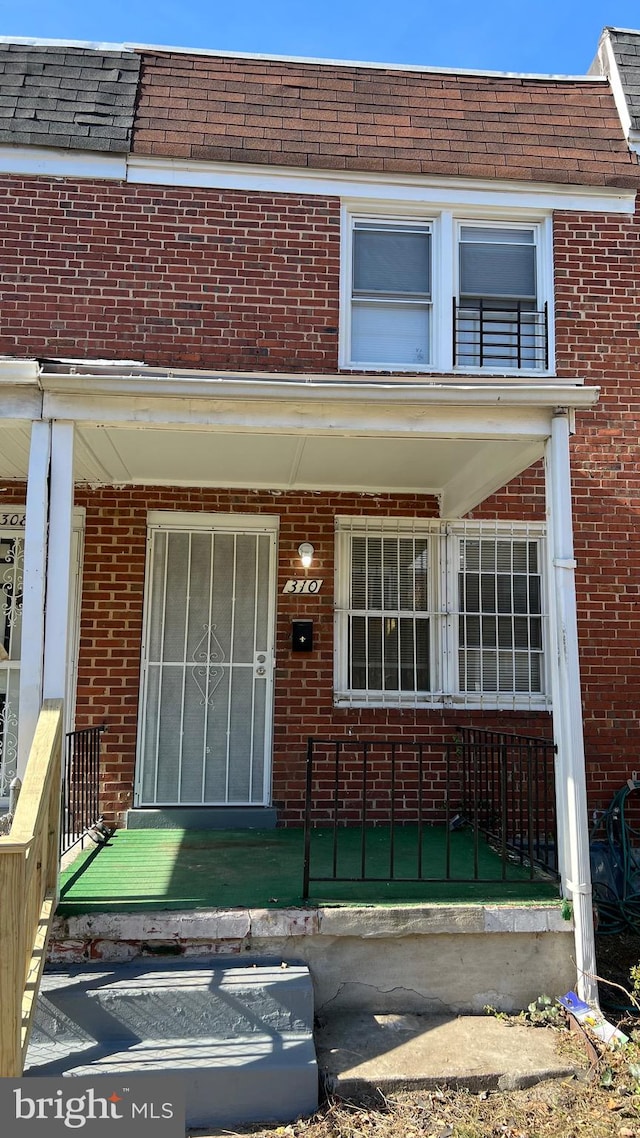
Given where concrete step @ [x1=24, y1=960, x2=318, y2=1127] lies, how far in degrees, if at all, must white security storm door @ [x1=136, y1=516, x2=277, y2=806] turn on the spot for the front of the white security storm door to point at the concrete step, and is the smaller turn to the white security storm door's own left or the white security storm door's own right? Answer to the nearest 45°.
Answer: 0° — it already faces it

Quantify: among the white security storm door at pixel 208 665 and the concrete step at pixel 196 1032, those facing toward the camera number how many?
2

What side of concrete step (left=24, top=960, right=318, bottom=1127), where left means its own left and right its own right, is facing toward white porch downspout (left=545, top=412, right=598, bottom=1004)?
left

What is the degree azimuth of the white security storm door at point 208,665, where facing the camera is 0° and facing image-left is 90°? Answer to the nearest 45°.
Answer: approximately 0°

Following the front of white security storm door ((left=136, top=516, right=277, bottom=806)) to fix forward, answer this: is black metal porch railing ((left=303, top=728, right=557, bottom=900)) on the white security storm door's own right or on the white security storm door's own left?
on the white security storm door's own left

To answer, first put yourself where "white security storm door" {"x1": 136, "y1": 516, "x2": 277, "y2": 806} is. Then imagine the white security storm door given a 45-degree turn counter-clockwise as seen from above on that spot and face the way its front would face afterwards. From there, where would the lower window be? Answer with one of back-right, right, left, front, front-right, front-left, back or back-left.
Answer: front-left
